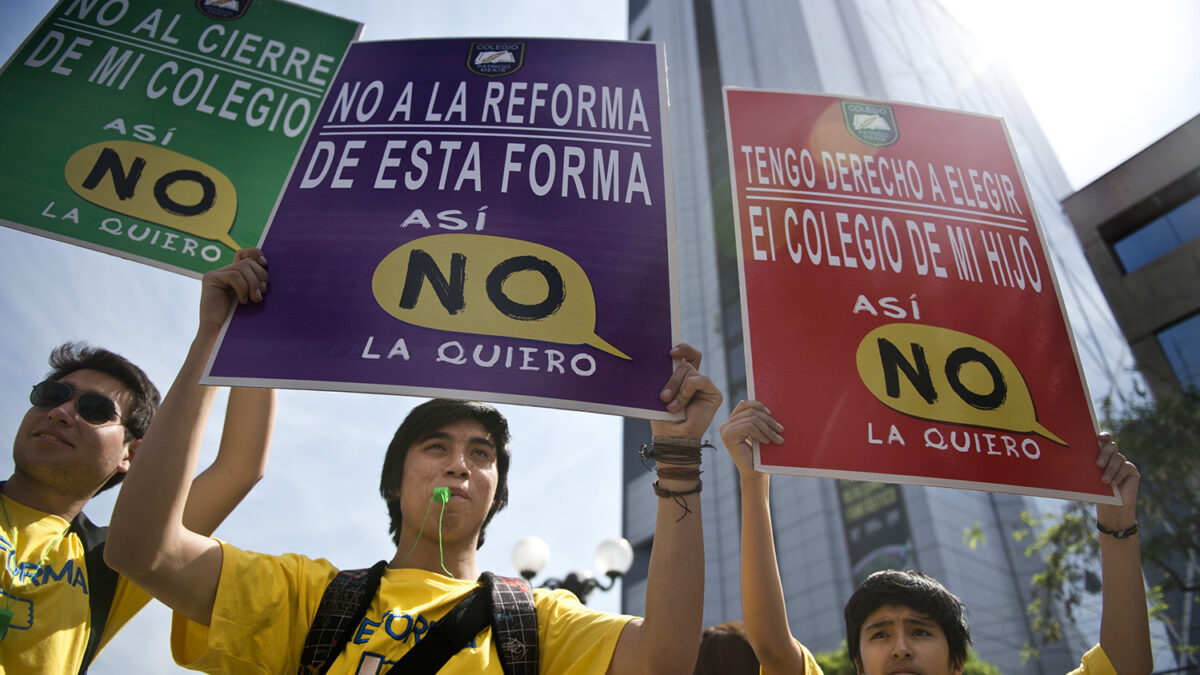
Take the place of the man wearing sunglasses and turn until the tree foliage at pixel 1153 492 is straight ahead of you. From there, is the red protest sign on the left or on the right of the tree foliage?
right

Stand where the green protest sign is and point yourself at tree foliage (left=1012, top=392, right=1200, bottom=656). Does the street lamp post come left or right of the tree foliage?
left

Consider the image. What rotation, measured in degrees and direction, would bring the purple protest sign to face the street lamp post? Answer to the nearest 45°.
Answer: approximately 180°

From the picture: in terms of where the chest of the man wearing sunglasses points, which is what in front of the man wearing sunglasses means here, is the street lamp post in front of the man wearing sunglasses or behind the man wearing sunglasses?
behind

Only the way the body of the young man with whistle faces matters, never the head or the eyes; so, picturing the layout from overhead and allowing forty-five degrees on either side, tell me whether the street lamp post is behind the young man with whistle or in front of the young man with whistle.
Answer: behind

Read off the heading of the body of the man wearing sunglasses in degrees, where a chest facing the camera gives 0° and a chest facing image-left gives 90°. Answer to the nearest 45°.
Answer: approximately 45°

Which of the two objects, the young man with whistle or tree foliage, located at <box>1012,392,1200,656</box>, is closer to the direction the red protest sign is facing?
the young man with whistle

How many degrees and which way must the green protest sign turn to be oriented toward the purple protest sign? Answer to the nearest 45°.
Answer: approximately 45° to its left

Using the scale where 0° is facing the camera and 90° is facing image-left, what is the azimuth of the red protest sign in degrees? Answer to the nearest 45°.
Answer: approximately 0°

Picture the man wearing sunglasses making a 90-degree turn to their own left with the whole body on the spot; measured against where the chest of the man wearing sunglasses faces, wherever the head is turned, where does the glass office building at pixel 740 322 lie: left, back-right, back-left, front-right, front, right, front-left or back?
left

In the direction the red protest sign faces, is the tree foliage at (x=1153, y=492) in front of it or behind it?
behind
